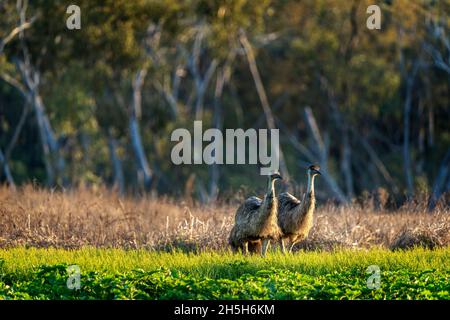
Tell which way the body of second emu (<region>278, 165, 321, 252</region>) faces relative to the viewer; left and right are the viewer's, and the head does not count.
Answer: facing the viewer and to the right of the viewer
